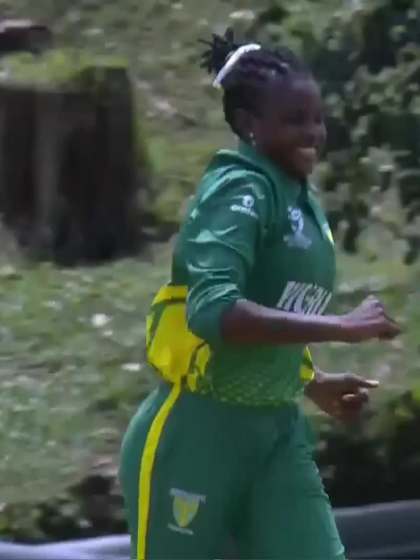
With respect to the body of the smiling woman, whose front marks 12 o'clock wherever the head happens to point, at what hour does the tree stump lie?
The tree stump is roughly at 7 o'clock from the smiling woman.

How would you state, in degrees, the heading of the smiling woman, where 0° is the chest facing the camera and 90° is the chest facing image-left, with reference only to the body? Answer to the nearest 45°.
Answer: approximately 315°
